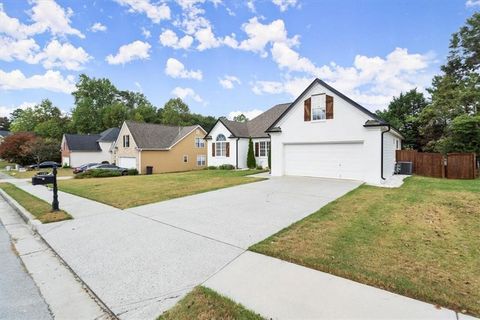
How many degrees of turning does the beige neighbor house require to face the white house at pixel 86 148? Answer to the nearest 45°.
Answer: approximately 90° to its right

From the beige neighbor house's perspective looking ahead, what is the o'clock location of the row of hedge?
The row of hedge is roughly at 12 o'clock from the beige neighbor house.

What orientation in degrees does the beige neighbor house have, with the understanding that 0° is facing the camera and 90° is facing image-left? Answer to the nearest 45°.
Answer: approximately 45°

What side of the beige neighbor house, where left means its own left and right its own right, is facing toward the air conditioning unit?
left

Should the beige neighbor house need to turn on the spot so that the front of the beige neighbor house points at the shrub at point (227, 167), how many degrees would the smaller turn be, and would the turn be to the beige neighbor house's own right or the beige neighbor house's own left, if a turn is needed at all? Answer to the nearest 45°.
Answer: approximately 90° to the beige neighbor house's own left
